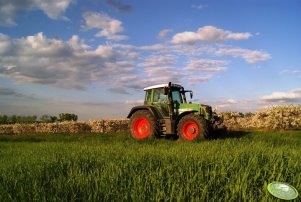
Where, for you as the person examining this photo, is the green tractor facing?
facing the viewer and to the right of the viewer
